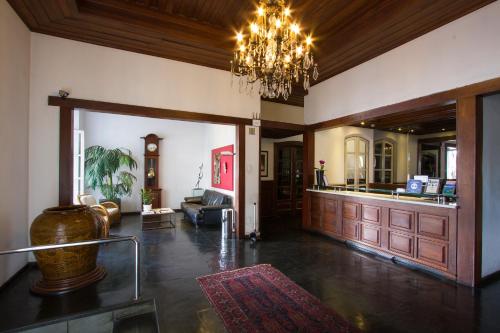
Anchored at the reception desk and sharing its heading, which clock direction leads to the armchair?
The armchair is roughly at 1 o'clock from the reception desk.

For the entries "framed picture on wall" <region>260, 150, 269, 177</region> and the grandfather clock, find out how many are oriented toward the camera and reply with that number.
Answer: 2

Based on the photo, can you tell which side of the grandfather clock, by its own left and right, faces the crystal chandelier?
front

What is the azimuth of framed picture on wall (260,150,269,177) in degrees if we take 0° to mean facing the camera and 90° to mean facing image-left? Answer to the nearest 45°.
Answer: approximately 0°

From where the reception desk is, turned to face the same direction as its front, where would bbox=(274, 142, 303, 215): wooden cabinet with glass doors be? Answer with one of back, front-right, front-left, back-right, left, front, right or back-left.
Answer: right

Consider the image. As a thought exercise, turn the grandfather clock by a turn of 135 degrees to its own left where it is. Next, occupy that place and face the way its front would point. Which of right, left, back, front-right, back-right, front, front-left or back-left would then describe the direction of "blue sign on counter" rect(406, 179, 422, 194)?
right

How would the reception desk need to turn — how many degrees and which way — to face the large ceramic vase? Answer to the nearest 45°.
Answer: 0° — it already faces it

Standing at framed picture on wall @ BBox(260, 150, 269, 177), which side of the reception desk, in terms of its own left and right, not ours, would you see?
right

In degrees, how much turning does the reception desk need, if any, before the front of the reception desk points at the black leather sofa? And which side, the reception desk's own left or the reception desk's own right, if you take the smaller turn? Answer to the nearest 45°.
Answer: approximately 45° to the reception desk's own right

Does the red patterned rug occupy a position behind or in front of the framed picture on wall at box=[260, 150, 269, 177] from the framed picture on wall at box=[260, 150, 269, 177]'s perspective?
in front

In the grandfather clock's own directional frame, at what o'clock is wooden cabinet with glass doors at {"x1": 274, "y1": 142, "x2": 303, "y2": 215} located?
The wooden cabinet with glass doors is roughly at 10 o'clock from the grandfather clock.

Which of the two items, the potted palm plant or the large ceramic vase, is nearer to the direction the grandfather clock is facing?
the large ceramic vase
